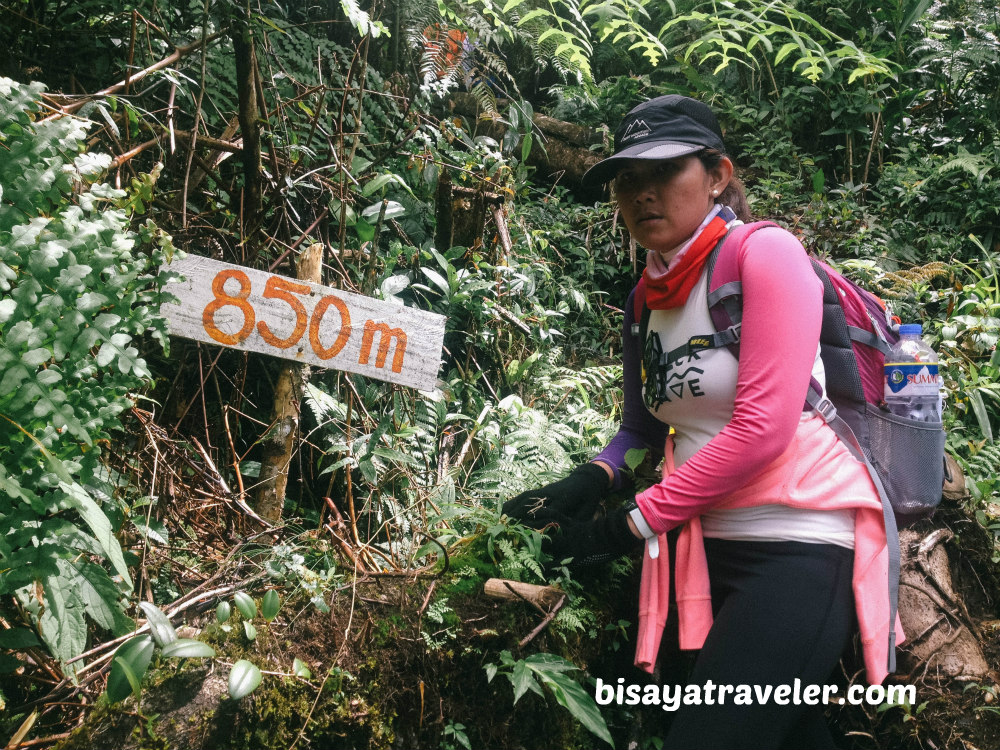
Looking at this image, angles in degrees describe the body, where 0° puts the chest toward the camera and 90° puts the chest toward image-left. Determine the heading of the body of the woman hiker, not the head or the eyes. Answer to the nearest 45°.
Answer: approximately 45°

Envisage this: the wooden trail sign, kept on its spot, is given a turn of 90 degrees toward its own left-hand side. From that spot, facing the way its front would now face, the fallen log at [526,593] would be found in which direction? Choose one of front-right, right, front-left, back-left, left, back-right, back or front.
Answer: front-right

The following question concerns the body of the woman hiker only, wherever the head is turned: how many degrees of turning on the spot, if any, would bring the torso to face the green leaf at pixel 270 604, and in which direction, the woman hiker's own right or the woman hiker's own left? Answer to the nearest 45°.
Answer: approximately 45° to the woman hiker's own right

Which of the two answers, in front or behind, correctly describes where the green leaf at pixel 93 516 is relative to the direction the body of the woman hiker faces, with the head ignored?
in front

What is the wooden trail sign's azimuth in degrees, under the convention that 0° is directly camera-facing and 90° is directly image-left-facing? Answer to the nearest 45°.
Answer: approximately 0°

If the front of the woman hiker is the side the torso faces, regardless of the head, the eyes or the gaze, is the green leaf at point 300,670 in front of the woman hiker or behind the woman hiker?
in front

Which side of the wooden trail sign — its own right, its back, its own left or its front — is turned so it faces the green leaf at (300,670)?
front

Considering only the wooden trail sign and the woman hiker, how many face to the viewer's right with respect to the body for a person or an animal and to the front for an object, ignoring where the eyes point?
0

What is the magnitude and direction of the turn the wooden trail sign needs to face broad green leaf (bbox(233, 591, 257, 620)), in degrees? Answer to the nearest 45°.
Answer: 0° — it already faces it

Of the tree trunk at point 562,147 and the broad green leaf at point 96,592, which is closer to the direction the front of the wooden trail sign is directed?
the broad green leaf
